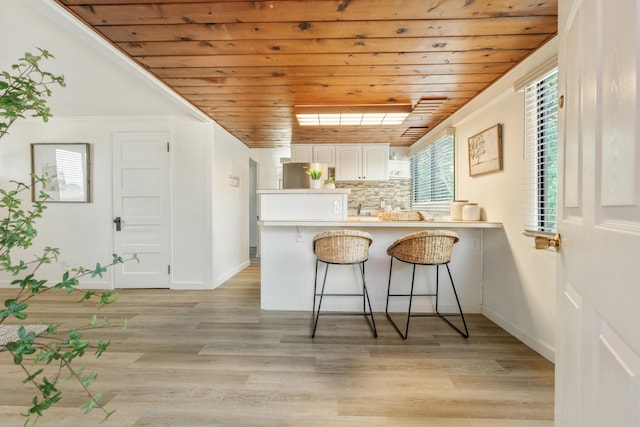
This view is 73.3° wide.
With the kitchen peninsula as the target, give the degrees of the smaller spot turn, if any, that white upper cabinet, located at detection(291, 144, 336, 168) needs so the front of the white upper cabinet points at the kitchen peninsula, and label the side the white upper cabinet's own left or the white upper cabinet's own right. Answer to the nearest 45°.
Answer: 0° — it already faces it

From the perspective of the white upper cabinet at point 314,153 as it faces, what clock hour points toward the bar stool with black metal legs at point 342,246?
The bar stool with black metal legs is roughly at 12 o'clock from the white upper cabinet.

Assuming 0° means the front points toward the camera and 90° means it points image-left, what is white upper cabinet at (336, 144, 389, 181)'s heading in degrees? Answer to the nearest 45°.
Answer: approximately 0°

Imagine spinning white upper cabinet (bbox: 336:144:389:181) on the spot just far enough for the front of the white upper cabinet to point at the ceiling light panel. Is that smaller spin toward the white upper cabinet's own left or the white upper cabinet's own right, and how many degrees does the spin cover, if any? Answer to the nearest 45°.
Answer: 0° — it already faces it

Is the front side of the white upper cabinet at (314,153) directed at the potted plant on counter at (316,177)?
yes

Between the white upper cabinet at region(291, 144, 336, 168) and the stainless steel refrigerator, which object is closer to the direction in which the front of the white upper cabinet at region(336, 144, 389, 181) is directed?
the stainless steel refrigerator

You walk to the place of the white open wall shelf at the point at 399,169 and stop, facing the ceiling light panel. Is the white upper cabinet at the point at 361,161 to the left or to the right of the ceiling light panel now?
right

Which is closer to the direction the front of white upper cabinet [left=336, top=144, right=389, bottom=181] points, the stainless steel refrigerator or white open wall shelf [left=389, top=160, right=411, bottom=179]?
the stainless steel refrigerator

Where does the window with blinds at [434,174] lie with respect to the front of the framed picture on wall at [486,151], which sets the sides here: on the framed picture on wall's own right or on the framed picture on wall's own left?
on the framed picture on wall's own right

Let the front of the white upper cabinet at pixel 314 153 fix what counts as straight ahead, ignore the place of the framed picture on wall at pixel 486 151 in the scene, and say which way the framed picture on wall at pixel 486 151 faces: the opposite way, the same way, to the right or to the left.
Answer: to the right
